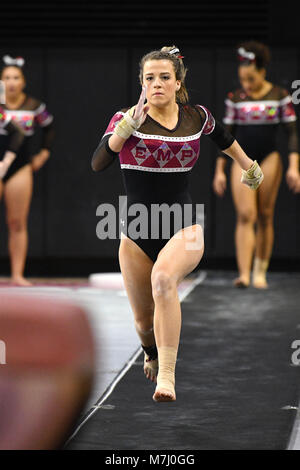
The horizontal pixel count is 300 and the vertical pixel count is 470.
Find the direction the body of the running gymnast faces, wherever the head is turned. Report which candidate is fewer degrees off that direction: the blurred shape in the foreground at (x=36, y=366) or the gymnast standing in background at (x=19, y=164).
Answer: the blurred shape in the foreground

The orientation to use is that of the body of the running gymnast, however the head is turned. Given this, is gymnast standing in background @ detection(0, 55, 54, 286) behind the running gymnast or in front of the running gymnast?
behind

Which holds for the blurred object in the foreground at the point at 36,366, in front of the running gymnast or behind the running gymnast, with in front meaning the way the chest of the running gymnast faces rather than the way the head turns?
in front

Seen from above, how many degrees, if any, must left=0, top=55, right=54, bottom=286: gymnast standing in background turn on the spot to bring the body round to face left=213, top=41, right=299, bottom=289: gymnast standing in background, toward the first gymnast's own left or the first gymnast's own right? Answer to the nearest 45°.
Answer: approximately 90° to the first gymnast's own left

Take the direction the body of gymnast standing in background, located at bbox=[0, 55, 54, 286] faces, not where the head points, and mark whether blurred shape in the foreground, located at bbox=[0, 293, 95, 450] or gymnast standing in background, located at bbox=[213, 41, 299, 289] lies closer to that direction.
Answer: the blurred shape in the foreground

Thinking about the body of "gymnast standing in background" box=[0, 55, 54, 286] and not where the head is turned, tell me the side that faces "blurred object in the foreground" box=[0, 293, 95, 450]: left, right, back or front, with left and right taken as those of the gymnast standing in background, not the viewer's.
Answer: front

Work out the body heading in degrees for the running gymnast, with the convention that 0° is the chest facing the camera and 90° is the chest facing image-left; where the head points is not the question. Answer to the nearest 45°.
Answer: approximately 0°

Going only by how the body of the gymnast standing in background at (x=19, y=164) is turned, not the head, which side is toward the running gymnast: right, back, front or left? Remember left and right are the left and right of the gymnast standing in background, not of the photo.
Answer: front
